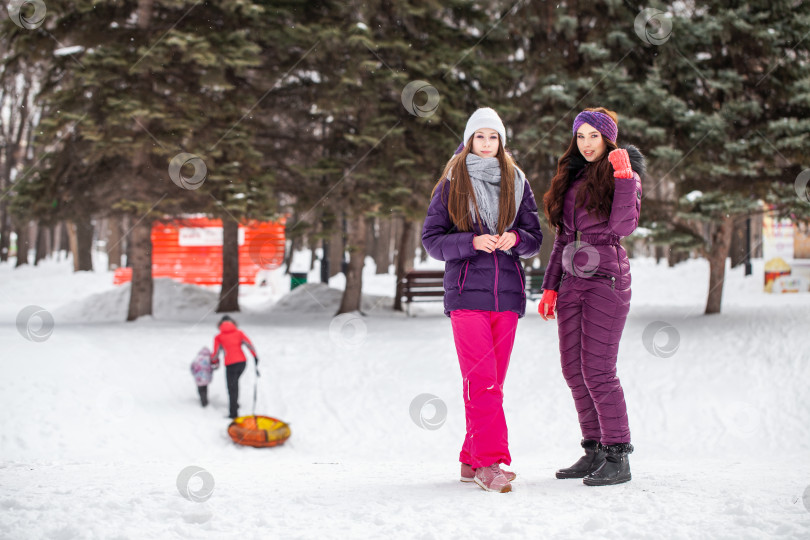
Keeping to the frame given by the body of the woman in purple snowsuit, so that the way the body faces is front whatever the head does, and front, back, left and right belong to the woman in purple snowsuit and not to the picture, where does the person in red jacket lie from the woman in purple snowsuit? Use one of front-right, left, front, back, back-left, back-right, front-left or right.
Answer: right

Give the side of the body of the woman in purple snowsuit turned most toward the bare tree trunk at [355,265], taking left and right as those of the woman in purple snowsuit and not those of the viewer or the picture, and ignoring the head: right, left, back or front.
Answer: right

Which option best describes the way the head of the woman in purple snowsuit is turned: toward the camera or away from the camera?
toward the camera

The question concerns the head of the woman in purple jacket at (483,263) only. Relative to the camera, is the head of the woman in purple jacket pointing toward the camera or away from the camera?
toward the camera

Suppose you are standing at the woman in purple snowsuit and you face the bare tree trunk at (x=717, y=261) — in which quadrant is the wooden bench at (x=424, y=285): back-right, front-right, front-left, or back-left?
front-left

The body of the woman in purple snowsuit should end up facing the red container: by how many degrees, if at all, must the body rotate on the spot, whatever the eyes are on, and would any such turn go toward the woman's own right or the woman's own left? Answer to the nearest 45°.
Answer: approximately 90° to the woman's own right

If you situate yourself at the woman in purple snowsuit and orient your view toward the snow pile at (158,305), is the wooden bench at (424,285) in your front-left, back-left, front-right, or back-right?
front-right

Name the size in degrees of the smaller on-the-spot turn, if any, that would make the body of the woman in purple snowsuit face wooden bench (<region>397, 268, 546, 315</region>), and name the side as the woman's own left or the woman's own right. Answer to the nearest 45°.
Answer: approximately 135° to the woman's own right

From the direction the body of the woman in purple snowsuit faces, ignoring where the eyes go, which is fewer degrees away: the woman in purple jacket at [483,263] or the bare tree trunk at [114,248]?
the woman in purple jacket

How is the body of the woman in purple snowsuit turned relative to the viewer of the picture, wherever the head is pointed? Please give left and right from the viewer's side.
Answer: facing the viewer and to the left of the viewer

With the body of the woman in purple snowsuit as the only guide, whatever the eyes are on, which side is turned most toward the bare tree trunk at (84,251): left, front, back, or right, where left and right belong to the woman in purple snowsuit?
right

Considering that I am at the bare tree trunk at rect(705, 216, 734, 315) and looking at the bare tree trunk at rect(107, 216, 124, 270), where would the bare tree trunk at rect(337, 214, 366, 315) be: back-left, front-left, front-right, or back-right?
front-left

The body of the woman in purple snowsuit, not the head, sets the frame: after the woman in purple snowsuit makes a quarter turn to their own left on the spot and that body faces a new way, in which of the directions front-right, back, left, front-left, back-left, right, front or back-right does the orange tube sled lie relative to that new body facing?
back
